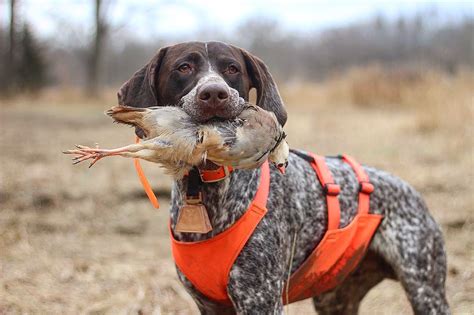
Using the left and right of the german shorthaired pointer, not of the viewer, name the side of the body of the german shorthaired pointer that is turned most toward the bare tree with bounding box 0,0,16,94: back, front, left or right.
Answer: right

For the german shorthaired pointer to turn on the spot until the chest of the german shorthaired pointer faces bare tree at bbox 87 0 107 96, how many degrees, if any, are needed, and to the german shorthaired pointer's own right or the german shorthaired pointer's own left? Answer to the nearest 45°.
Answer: approximately 135° to the german shorthaired pointer's own right

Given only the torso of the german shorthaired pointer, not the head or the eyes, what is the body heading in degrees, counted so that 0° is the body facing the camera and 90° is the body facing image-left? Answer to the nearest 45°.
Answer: approximately 45°
